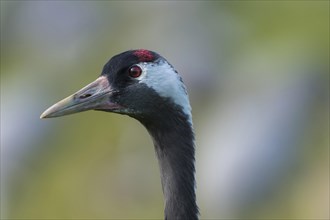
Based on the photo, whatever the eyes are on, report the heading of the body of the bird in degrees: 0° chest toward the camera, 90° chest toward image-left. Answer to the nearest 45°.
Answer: approximately 90°
